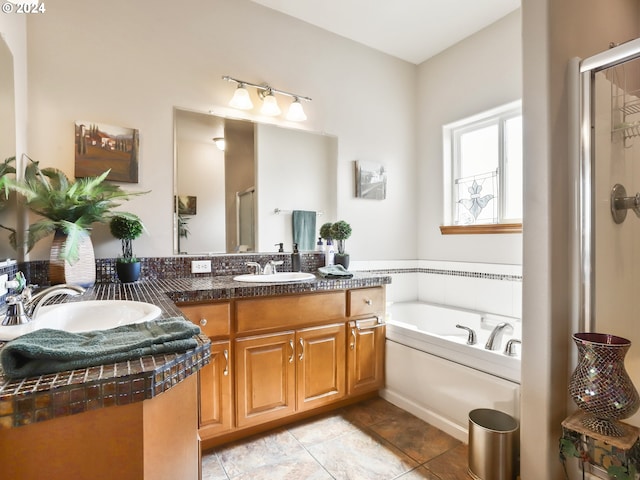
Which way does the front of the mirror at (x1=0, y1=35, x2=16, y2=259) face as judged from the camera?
facing to the right of the viewer

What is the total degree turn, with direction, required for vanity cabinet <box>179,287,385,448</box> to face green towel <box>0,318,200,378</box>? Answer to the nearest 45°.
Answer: approximately 45° to its right

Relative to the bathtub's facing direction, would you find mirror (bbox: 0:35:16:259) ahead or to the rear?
ahead

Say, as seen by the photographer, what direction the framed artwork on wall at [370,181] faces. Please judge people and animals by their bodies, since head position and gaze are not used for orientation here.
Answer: facing the viewer and to the right of the viewer

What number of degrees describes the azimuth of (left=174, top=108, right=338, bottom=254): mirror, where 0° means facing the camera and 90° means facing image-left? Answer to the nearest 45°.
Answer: approximately 315°

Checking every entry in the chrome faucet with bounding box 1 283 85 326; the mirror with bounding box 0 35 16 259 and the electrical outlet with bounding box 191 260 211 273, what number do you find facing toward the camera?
1

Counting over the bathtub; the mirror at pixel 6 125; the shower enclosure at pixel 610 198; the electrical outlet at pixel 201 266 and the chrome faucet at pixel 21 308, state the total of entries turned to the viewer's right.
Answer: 2

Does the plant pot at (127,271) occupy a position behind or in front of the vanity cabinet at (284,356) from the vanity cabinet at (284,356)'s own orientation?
behind

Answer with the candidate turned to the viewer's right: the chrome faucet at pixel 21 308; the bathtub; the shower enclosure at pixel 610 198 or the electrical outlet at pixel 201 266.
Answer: the chrome faucet

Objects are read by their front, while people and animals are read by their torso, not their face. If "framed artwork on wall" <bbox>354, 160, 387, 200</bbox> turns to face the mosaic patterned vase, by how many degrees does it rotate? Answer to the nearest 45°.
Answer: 0° — it already faces it

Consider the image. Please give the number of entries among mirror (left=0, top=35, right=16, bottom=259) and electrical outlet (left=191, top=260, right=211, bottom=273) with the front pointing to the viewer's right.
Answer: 1

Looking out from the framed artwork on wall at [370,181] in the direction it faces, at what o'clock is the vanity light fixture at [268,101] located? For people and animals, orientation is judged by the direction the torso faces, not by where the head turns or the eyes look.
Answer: The vanity light fixture is roughly at 3 o'clock from the framed artwork on wall.
